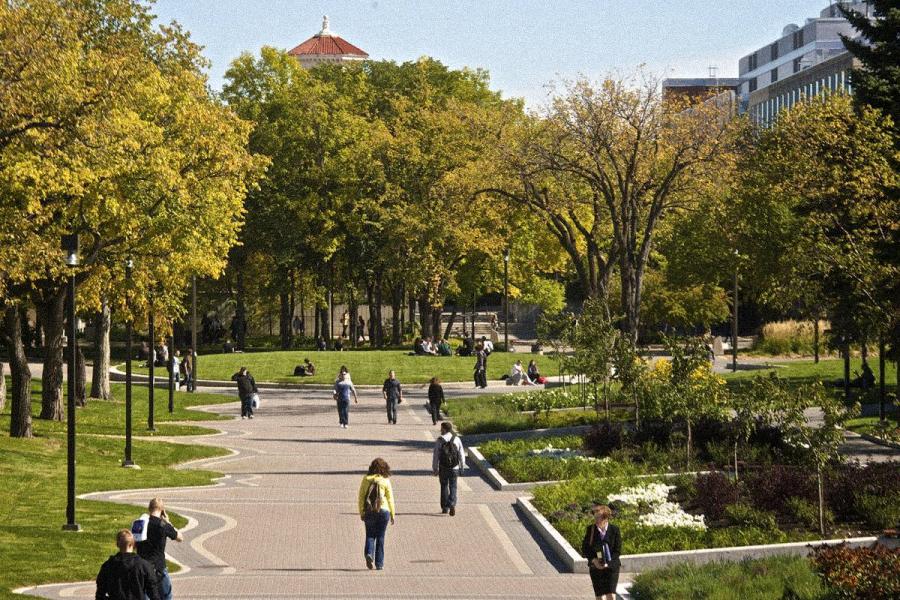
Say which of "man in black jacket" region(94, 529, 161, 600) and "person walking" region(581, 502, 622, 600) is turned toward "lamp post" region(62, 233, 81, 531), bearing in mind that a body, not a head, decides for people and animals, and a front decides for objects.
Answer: the man in black jacket

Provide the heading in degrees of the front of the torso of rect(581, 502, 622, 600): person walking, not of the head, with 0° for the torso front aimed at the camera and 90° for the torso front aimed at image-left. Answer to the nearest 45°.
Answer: approximately 0°

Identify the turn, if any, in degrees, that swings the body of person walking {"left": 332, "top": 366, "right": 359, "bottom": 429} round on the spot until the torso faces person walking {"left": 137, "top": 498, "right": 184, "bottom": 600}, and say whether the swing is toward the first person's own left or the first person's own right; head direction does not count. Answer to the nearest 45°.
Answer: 0° — they already face them

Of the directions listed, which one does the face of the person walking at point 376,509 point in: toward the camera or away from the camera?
away from the camera

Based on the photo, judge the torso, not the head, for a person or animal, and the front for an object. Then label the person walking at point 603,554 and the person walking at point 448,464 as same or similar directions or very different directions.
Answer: very different directions

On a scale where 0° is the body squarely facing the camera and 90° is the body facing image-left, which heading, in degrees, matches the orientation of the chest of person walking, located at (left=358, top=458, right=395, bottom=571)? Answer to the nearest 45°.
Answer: approximately 180°

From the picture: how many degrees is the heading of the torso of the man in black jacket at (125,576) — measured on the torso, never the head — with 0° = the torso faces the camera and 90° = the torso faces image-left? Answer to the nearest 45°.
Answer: approximately 180°

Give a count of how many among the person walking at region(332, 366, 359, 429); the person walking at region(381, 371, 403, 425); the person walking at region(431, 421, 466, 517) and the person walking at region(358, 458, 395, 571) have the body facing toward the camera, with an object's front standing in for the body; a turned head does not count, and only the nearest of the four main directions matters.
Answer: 2

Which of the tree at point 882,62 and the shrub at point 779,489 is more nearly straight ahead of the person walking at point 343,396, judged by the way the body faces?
the shrub

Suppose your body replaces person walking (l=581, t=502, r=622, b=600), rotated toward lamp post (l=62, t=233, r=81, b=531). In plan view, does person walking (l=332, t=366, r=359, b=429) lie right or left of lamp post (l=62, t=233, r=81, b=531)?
right

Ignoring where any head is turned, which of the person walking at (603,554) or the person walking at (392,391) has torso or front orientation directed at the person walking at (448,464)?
the person walking at (392,391)

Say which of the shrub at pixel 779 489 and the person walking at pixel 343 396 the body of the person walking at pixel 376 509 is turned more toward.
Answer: the person walking

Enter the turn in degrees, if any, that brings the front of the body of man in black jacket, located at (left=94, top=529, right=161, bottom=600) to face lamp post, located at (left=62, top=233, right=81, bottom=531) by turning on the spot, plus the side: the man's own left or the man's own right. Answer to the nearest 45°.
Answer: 0° — they already face it
